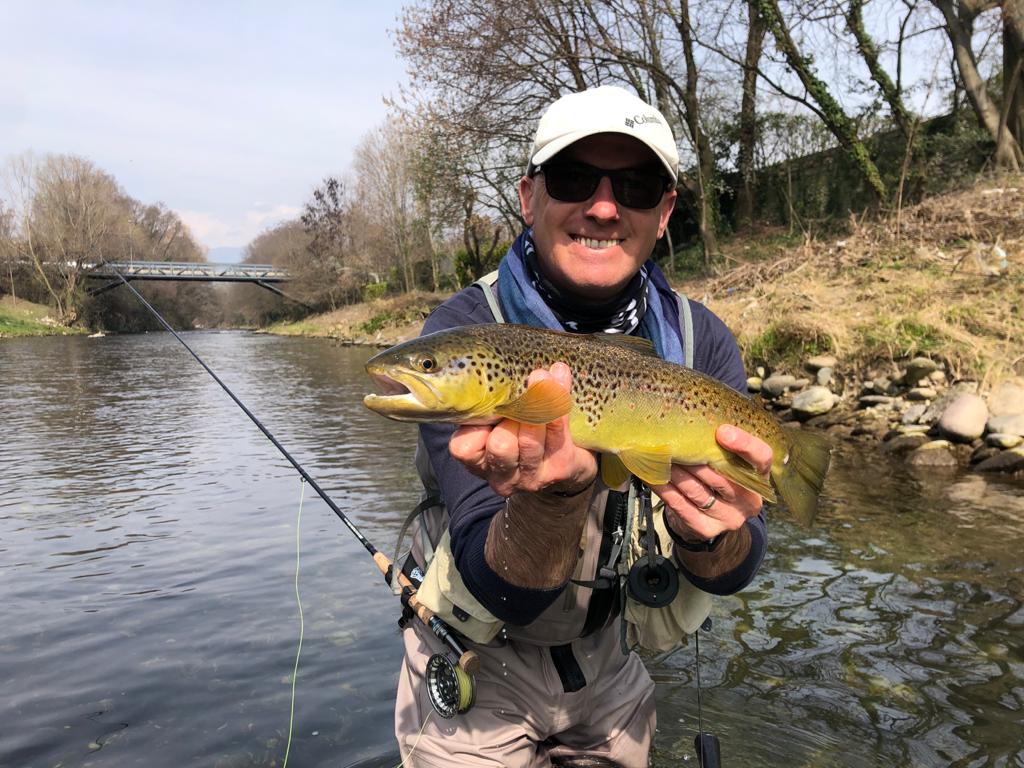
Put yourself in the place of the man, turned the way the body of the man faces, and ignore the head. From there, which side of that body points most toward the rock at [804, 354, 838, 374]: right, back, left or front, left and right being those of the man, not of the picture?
back

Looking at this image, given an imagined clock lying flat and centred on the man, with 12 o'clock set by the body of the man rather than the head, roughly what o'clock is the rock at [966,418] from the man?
The rock is roughly at 7 o'clock from the man.

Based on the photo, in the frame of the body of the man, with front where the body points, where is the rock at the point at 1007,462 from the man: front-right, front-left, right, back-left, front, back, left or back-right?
back-left

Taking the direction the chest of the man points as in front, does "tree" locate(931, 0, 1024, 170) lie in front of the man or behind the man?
behind

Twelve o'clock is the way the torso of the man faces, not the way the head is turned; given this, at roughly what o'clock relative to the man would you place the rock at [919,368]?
The rock is roughly at 7 o'clock from the man.

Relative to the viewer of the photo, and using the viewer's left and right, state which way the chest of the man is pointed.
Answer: facing the viewer

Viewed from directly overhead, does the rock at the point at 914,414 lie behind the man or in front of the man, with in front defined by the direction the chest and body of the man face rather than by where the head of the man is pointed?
behind

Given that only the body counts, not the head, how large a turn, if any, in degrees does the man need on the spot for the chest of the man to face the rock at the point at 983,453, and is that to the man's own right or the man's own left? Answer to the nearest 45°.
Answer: approximately 135° to the man's own left

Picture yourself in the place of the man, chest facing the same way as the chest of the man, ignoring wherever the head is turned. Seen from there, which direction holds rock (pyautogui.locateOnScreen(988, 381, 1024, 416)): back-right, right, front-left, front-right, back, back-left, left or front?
back-left

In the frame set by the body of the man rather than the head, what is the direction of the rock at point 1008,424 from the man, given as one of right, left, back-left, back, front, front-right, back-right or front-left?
back-left

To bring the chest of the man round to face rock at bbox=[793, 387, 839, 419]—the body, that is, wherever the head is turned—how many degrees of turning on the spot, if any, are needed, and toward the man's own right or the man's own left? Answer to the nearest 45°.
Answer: approximately 180°
